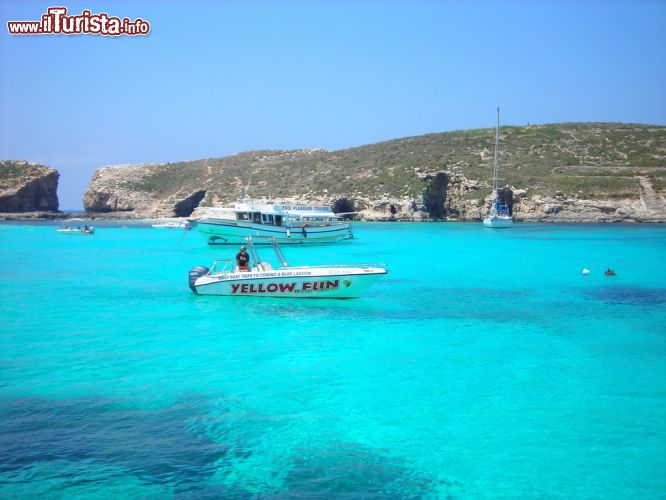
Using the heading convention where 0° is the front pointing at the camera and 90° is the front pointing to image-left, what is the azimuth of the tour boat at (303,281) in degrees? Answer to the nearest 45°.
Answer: approximately 270°
